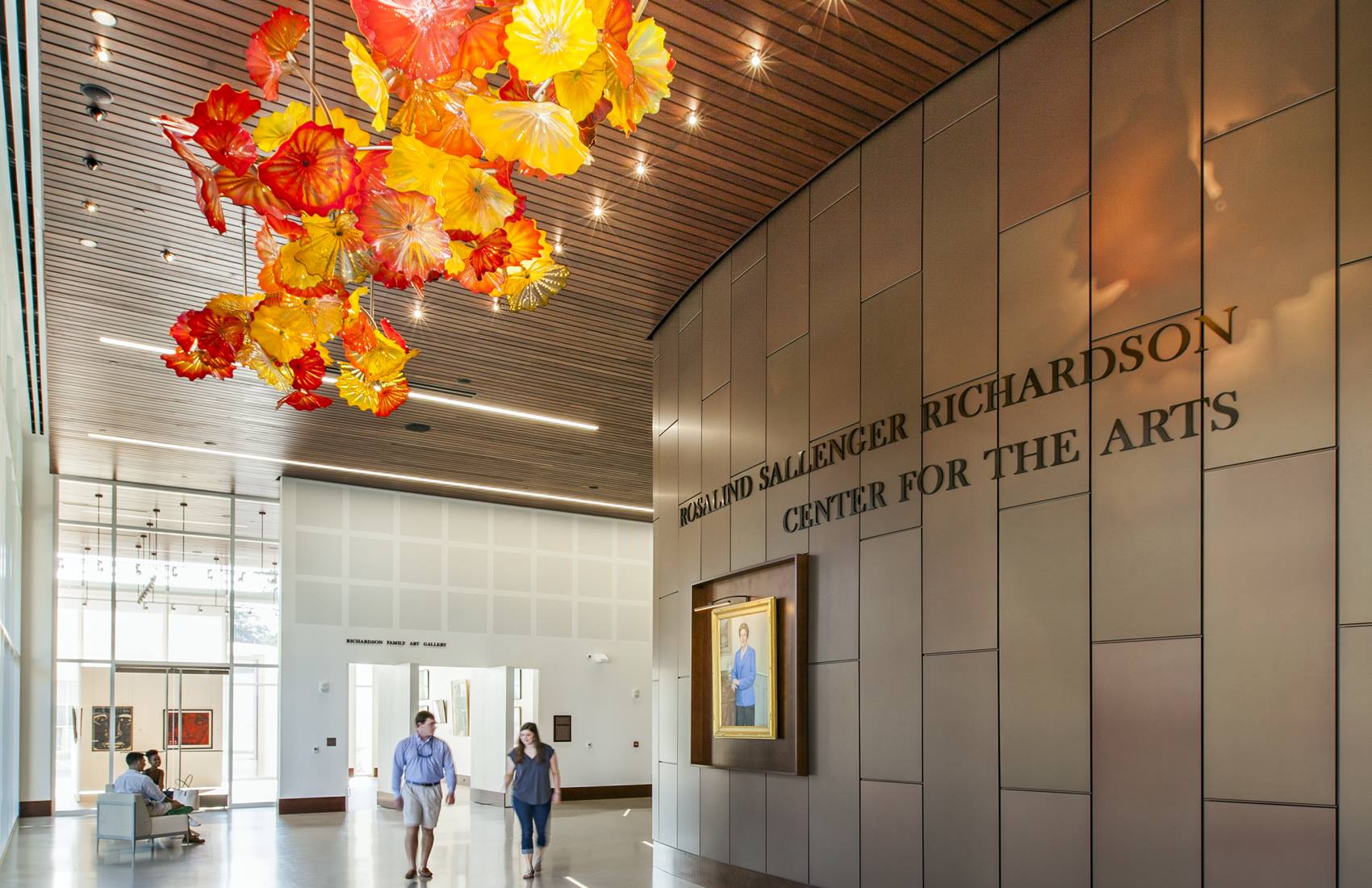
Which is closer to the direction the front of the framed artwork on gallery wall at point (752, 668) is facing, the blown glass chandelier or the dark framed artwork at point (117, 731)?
the blown glass chandelier

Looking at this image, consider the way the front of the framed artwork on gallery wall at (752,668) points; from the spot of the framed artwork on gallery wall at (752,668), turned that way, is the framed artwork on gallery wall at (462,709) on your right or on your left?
on your right

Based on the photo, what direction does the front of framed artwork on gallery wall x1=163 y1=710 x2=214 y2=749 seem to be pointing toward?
toward the camera

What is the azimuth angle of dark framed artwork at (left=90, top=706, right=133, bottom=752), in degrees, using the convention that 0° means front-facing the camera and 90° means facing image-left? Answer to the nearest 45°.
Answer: approximately 0°

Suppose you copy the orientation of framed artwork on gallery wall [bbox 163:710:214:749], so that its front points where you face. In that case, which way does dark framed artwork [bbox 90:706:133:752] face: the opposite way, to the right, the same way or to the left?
the same way

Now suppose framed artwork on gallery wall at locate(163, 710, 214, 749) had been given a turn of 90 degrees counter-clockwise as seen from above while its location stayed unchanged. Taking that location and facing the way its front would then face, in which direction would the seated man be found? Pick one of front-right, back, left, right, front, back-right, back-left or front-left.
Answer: right

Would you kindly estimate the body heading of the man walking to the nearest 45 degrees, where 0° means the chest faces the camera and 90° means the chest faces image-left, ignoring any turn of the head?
approximately 0°

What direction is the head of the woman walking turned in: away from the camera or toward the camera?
toward the camera

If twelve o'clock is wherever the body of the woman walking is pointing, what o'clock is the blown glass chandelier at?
The blown glass chandelier is roughly at 12 o'clock from the woman walking.

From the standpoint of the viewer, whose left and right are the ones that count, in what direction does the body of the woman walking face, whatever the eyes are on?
facing the viewer

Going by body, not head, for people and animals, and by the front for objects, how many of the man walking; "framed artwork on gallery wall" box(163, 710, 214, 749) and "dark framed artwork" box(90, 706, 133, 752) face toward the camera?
3

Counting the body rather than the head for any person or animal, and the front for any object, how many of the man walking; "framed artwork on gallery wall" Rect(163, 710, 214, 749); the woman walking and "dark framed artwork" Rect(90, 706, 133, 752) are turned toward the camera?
4

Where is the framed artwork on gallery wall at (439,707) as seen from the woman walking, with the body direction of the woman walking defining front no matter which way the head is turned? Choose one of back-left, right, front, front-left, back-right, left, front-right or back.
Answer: back
